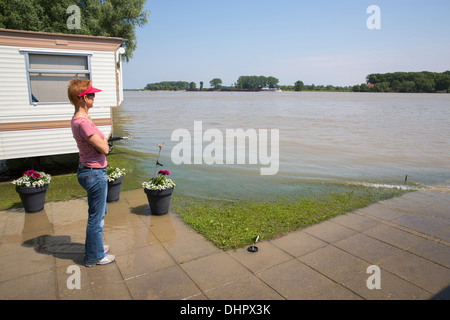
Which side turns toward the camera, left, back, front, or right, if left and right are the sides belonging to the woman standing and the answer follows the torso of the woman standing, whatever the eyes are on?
right

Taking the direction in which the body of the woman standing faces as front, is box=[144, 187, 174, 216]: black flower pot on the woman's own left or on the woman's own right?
on the woman's own left

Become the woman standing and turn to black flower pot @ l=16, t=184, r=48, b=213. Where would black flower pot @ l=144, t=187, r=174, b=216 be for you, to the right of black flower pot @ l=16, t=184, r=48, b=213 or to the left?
right

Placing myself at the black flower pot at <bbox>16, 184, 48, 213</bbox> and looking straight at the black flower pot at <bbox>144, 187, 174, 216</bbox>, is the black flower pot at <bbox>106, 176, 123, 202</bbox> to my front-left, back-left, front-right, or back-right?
front-left

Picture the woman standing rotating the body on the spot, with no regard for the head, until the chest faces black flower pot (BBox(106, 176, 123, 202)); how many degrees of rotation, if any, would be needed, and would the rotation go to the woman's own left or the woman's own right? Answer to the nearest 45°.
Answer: approximately 90° to the woman's own left

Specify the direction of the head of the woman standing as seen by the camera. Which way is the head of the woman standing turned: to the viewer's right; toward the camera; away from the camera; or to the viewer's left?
to the viewer's right

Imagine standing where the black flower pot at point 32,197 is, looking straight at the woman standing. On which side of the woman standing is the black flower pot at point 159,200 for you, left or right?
left

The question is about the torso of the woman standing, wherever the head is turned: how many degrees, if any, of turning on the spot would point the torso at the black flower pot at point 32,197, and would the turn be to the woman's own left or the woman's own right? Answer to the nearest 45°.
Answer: approximately 90° to the woman's own left
